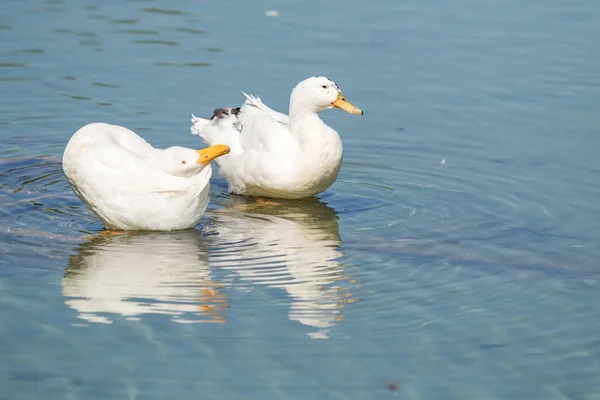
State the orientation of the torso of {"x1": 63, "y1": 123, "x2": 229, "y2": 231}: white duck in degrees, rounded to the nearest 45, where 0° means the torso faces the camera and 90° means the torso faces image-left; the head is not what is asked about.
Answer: approximately 270°

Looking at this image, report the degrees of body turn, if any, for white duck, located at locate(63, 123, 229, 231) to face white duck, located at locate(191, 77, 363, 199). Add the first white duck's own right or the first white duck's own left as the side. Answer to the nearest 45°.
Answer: approximately 45° to the first white duck's own left
